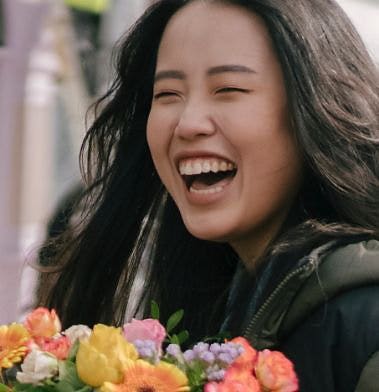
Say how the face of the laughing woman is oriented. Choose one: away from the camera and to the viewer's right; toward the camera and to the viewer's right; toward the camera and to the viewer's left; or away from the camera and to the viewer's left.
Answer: toward the camera and to the viewer's left

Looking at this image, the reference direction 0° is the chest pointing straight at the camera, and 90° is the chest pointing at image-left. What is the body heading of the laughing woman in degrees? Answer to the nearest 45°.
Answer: approximately 45°
